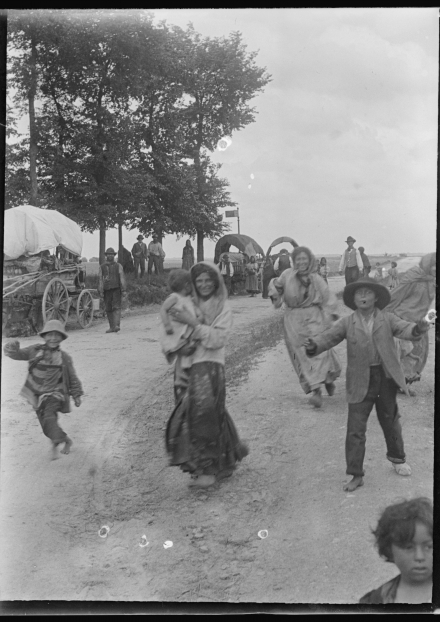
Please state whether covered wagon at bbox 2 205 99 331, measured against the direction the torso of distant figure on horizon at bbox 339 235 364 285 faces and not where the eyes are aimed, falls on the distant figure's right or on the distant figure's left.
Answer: on the distant figure's right

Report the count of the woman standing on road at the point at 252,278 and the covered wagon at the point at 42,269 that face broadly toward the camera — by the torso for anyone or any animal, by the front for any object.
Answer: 1
